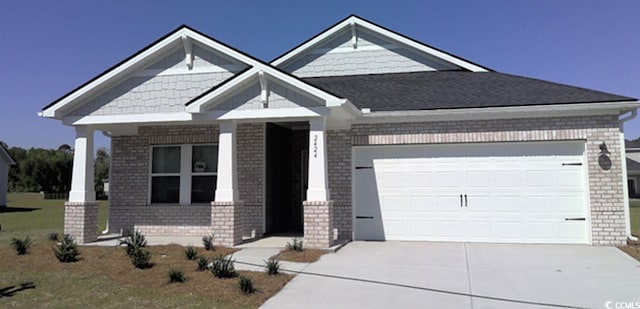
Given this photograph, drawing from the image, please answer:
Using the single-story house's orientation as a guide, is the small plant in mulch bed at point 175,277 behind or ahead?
ahead

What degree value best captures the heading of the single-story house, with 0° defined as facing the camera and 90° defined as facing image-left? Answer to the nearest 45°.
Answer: approximately 0°

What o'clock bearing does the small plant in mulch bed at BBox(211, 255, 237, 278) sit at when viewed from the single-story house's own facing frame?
The small plant in mulch bed is roughly at 1 o'clock from the single-story house.

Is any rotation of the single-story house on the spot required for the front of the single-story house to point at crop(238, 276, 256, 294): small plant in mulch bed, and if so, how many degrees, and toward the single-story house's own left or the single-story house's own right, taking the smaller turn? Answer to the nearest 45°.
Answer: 0° — it already faces it

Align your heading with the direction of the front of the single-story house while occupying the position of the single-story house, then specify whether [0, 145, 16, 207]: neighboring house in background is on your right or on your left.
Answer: on your right

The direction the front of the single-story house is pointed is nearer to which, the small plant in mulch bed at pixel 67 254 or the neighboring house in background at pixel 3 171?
the small plant in mulch bed

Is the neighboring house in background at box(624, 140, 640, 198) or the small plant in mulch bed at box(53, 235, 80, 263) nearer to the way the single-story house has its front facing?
the small plant in mulch bed
